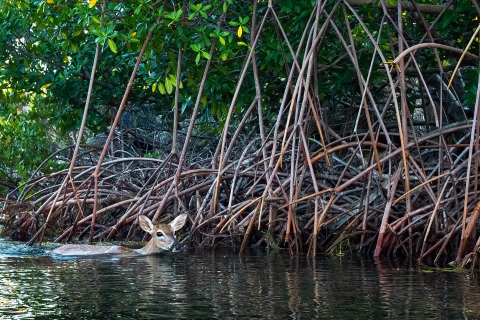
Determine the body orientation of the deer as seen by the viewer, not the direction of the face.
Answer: to the viewer's right
